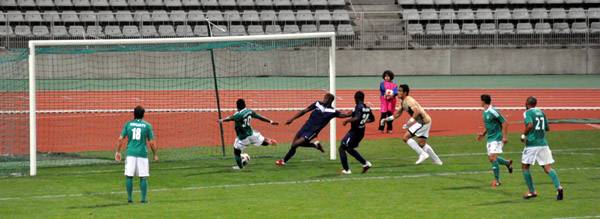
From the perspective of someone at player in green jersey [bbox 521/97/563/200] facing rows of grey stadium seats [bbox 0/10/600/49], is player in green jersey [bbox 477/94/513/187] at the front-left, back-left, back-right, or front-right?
front-left

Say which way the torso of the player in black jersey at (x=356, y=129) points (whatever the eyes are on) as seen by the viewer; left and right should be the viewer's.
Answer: facing away from the viewer and to the left of the viewer

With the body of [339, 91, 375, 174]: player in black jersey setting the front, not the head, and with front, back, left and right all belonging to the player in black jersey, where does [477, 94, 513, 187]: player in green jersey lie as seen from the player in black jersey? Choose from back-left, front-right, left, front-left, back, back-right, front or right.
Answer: back

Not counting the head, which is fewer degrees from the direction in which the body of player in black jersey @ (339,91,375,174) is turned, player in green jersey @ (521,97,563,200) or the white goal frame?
the white goal frame

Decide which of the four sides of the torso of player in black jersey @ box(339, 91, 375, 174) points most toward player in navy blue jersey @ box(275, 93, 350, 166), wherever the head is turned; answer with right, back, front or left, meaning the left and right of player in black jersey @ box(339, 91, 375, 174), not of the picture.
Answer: front

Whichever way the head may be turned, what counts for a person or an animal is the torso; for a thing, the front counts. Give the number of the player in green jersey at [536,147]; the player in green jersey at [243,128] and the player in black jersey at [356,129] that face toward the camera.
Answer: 0

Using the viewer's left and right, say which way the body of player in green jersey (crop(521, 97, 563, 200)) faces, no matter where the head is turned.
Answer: facing away from the viewer and to the left of the viewer

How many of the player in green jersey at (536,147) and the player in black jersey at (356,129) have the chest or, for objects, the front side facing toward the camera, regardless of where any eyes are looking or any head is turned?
0

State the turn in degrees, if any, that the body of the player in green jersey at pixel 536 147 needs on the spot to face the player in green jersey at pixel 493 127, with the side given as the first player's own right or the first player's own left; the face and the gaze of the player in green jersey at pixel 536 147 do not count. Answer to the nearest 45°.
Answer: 0° — they already face them

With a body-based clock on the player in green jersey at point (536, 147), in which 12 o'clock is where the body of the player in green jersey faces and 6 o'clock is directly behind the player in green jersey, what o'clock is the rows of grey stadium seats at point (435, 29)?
The rows of grey stadium seats is roughly at 1 o'clock from the player in green jersey.
